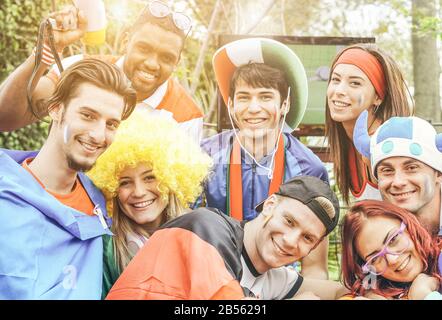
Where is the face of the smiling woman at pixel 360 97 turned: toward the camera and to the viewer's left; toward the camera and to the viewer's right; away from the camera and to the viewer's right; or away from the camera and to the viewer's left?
toward the camera and to the viewer's left

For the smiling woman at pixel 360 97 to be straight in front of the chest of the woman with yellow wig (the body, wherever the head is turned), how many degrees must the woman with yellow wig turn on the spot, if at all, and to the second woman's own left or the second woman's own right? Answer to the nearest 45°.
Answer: approximately 90° to the second woman's own left

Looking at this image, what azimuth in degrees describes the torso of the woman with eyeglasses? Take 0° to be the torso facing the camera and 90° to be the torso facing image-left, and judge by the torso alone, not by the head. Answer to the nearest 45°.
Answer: approximately 0°

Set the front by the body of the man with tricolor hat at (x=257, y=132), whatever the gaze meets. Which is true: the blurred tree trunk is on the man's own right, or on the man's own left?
on the man's own left

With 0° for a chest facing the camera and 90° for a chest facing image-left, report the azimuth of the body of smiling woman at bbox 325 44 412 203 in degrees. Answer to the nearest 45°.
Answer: approximately 45°

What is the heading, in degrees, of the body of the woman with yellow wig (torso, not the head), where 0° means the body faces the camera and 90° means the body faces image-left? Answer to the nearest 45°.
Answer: approximately 0°
